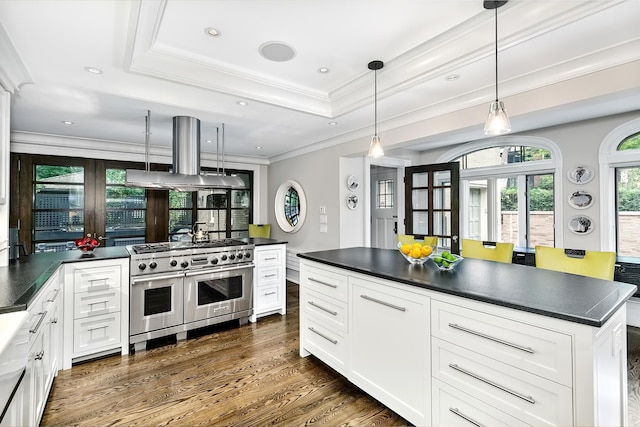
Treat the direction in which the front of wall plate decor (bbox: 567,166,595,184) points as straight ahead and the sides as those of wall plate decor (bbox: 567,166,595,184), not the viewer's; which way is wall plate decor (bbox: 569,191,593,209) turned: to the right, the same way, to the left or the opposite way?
the same way

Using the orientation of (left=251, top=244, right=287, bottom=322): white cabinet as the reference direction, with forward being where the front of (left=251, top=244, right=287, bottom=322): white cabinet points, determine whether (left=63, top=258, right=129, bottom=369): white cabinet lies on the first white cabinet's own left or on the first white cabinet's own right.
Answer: on the first white cabinet's own right

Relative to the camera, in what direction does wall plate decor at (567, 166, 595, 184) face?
facing the viewer

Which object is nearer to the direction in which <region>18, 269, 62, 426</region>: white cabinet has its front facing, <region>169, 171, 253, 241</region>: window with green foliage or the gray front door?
the gray front door

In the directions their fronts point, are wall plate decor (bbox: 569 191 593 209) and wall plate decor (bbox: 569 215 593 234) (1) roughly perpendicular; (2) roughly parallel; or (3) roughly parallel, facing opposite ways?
roughly parallel

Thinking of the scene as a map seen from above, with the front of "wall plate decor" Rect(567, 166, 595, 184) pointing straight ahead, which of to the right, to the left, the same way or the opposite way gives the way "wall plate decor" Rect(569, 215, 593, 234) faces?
the same way

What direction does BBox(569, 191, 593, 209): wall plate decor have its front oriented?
toward the camera

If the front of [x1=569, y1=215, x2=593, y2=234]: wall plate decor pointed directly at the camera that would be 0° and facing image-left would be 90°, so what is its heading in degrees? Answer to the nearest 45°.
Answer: approximately 0°

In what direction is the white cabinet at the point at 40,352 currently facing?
to the viewer's right

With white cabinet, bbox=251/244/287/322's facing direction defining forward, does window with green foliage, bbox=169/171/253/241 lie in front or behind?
behind

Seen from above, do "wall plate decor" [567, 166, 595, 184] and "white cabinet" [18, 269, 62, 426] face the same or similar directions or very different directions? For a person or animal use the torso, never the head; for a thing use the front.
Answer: very different directions

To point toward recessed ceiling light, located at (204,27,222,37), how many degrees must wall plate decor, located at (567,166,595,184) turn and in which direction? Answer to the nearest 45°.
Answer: approximately 45° to its right

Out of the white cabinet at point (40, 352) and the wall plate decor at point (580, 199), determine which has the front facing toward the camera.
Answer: the wall plate decor

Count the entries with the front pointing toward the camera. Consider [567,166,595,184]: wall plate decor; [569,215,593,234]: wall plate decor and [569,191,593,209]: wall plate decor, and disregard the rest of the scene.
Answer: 3
